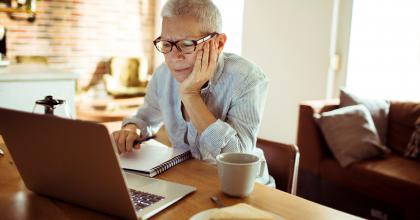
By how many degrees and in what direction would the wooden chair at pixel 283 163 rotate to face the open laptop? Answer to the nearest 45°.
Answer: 0° — it already faces it

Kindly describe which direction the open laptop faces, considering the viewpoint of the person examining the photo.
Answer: facing away from the viewer and to the right of the viewer

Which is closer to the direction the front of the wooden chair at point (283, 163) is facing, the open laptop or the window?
the open laptop

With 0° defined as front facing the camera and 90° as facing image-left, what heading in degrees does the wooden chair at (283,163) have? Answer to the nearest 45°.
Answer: approximately 45°

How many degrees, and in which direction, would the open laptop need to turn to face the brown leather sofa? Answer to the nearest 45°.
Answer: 0° — it already faces it

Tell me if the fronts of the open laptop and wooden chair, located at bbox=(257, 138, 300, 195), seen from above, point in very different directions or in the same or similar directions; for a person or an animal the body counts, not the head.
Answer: very different directions
